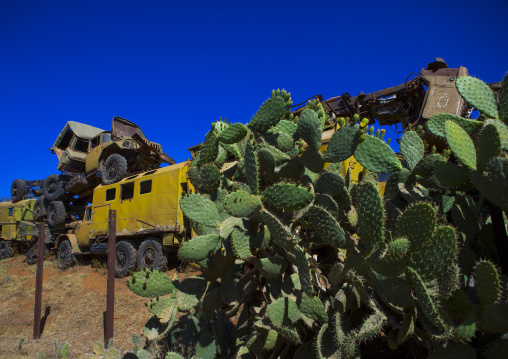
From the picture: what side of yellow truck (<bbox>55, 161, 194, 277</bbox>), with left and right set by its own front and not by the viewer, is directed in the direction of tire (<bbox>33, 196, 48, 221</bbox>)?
front

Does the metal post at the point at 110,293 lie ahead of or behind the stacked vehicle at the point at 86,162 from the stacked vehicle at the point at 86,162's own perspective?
ahead

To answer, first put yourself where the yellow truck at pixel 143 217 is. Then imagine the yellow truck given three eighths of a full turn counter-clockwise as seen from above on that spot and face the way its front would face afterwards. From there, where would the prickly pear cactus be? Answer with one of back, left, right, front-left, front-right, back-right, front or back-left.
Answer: front

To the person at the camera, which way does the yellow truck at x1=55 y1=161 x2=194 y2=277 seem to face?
facing away from the viewer and to the left of the viewer

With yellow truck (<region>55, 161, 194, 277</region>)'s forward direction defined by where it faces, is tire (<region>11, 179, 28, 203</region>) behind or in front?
in front
